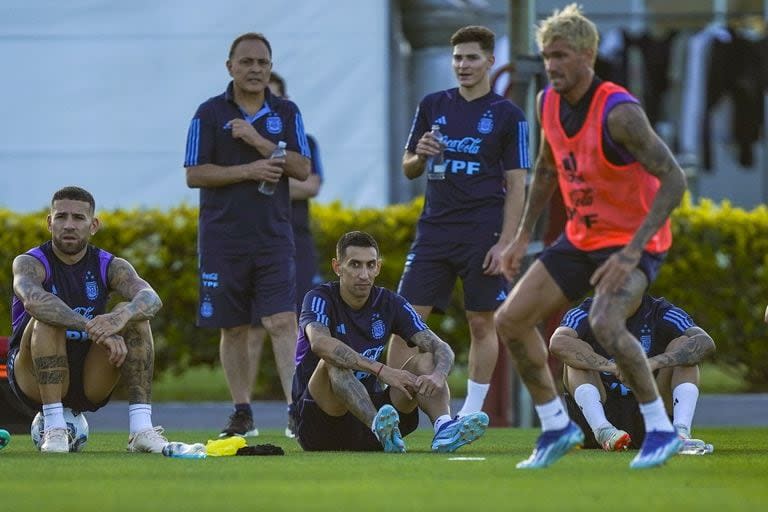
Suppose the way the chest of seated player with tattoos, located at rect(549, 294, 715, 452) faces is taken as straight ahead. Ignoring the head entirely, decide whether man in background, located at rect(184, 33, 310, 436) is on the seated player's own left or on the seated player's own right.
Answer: on the seated player's own right

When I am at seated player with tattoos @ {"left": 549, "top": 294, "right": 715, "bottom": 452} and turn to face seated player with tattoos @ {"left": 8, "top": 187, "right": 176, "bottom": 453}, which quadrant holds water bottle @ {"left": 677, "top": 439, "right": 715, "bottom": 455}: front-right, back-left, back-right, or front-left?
back-left

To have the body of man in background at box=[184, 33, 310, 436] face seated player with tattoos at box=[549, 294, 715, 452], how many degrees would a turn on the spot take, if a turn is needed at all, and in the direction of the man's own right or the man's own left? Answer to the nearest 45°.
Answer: approximately 45° to the man's own left

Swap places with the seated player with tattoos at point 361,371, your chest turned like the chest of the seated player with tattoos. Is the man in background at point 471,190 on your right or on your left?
on your left

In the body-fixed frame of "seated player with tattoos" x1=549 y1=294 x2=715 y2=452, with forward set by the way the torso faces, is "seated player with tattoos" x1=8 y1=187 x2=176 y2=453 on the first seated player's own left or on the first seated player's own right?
on the first seated player's own right

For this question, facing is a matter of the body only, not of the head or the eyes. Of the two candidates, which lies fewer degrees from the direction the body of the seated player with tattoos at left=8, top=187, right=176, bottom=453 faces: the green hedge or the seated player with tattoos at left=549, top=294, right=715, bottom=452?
the seated player with tattoos

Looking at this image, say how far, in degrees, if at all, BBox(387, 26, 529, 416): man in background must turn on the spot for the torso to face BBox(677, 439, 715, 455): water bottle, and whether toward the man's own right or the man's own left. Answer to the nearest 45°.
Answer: approximately 45° to the man's own left

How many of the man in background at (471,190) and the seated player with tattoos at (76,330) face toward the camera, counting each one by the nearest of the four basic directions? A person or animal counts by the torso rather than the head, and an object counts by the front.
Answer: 2

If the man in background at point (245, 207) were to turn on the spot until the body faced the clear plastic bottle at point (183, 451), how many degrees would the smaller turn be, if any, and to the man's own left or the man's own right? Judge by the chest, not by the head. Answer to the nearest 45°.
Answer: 0° — they already face it

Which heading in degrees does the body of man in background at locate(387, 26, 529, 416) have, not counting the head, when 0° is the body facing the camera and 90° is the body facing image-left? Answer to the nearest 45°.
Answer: approximately 0°
